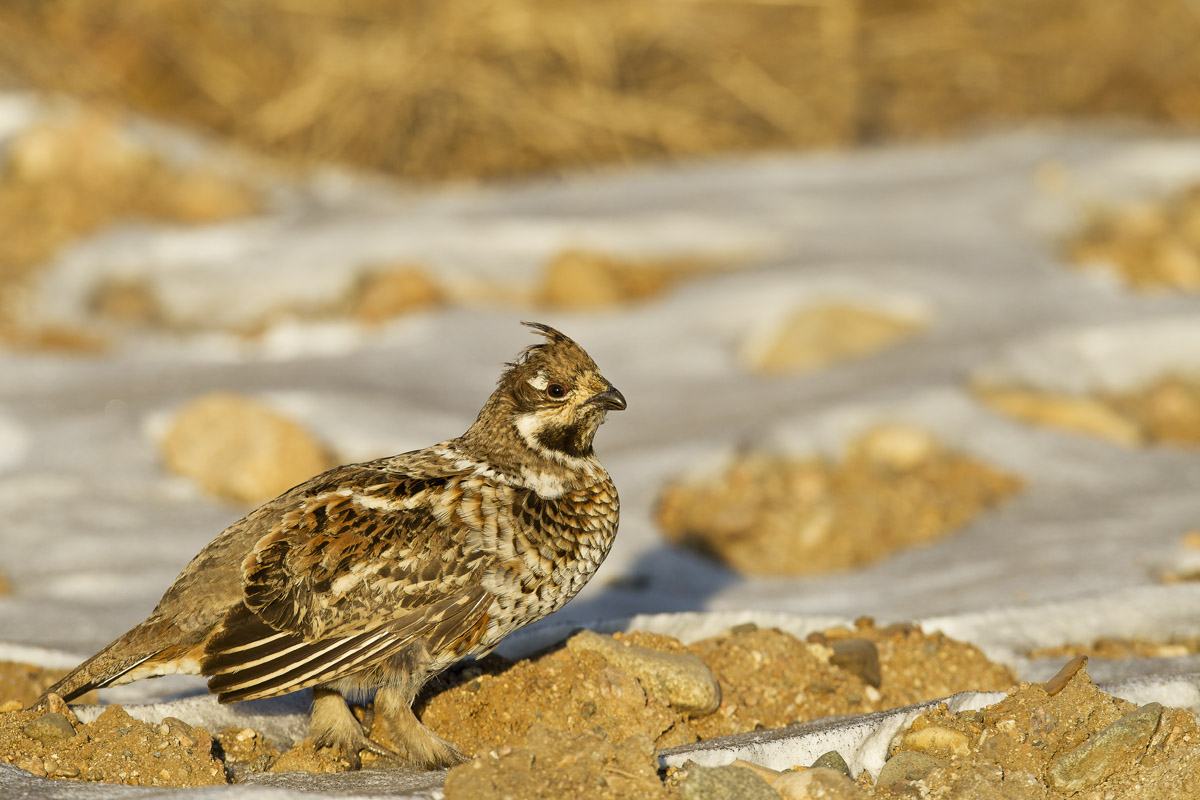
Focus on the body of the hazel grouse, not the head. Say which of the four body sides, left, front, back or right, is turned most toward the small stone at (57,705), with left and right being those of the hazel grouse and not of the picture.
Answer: back

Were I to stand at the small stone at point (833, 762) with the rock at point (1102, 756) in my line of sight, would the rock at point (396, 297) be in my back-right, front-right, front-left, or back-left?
back-left

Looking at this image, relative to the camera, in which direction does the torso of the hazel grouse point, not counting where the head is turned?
to the viewer's right

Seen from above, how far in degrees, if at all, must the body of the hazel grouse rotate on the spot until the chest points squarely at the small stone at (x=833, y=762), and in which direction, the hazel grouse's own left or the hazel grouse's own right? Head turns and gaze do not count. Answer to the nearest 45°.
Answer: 0° — it already faces it

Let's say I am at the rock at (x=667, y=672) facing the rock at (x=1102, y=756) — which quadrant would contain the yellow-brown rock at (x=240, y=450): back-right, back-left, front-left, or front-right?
back-left

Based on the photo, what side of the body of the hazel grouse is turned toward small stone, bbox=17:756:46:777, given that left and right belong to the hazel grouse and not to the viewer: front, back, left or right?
back

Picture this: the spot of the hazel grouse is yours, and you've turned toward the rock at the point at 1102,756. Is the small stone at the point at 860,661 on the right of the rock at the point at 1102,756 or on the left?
left

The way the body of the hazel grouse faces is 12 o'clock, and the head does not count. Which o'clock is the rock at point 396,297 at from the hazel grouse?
The rock is roughly at 9 o'clock from the hazel grouse.

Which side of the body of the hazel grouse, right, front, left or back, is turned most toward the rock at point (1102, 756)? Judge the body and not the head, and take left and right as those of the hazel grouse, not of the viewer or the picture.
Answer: front

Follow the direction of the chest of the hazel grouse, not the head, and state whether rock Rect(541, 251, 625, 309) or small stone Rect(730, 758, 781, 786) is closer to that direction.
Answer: the small stone

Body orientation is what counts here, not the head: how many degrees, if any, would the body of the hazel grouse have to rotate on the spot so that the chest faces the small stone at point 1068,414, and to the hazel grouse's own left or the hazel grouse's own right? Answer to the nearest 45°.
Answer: approximately 45° to the hazel grouse's own left

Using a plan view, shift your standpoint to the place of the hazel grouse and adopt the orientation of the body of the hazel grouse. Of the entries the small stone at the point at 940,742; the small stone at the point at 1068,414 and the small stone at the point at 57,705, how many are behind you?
1

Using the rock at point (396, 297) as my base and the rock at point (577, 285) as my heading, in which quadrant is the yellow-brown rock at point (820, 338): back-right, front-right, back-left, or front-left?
front-right

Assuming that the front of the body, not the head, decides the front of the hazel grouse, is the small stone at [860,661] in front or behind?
in front
